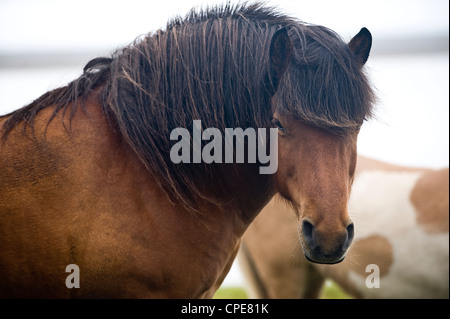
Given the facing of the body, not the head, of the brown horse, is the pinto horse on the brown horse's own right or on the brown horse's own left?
on the brown horse's own left

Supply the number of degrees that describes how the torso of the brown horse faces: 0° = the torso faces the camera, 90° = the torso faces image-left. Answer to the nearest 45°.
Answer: approximately 315°
